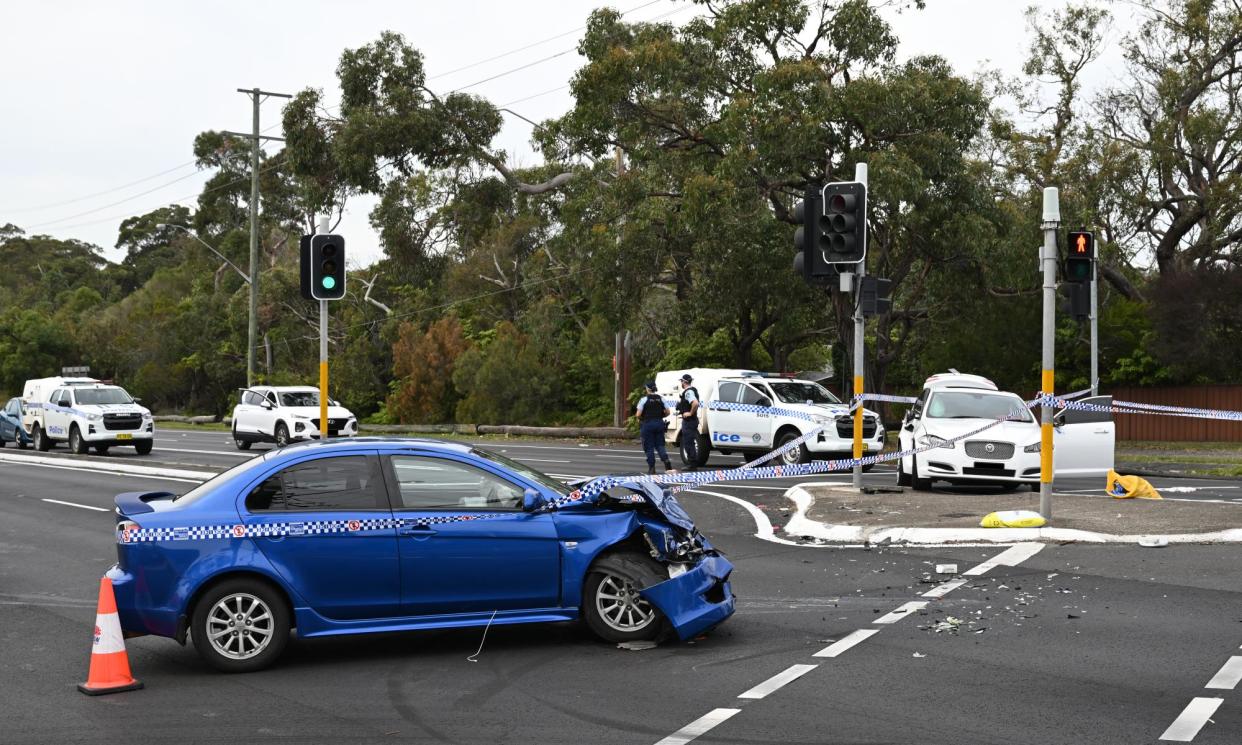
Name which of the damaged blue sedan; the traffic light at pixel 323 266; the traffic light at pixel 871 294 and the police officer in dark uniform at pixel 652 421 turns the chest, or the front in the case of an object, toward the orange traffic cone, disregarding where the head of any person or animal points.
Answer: the traffic light at pixel 323 266

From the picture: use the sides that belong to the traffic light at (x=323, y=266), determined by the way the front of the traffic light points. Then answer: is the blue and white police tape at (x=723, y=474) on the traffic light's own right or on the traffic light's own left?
on the traffic light's own left

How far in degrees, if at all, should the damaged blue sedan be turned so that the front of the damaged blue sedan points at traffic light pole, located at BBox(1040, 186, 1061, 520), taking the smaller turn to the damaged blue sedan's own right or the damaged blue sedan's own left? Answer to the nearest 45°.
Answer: approximately 45° to the damaged blue sedan's own left

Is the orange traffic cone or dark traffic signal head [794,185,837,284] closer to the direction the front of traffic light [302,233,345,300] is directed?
the orange traffic cone

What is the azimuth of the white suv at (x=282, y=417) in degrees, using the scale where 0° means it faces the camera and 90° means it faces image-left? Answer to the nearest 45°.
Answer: approximately 315°

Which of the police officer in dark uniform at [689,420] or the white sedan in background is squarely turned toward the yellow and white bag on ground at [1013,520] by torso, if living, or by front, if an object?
the white sedan in background

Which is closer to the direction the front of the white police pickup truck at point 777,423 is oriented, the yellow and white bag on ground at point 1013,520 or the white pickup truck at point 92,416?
the yellow and white bag on ground

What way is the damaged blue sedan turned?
to the viewer's right

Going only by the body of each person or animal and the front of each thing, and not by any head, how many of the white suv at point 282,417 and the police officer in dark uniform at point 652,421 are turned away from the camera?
1

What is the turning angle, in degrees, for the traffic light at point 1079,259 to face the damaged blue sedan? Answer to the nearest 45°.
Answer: approximately 45° to its right

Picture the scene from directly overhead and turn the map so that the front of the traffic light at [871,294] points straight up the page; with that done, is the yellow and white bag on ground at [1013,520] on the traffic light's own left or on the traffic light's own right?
on the traffic light's own right
